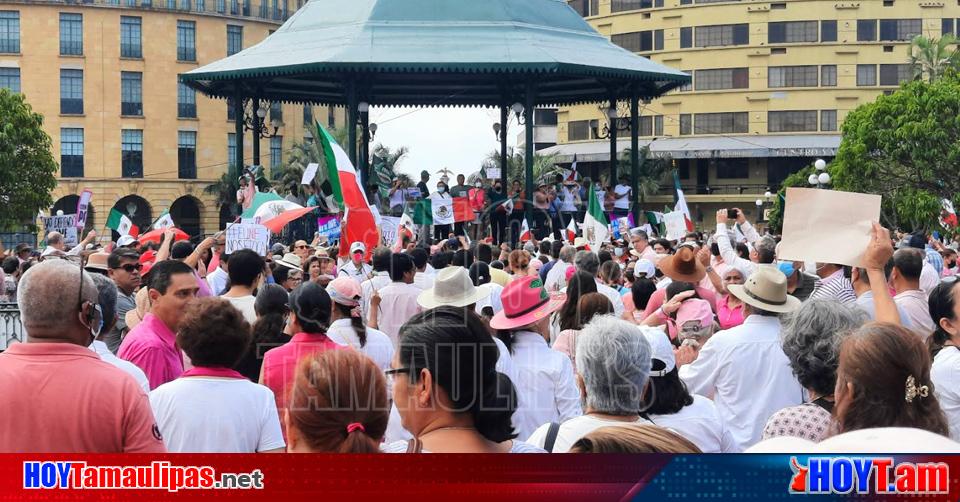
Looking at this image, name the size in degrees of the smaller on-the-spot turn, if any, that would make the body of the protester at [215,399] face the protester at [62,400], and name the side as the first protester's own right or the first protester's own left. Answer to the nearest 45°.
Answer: approximately 135° to the first protester's own left

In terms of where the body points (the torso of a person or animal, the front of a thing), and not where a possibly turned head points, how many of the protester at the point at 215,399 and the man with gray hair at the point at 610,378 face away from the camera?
2

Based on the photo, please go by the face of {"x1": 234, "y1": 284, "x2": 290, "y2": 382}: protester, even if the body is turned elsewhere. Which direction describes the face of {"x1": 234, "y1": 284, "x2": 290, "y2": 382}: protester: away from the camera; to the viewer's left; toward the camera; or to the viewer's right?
away from the camera

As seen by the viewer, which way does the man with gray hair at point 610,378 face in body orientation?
away from the camera

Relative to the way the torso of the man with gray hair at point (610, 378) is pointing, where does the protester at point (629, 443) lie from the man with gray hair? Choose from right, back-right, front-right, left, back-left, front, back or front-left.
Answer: back

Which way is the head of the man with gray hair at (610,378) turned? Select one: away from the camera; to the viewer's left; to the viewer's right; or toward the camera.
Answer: away from the camera

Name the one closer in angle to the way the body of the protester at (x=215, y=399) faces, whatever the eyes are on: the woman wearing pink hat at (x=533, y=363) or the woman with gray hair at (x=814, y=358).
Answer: the woman wearing pink hat

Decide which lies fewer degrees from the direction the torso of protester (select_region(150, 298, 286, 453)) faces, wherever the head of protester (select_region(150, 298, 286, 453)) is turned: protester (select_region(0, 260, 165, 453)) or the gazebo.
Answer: the gazebo

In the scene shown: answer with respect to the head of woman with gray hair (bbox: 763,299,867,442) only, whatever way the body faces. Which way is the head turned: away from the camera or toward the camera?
away from the camera

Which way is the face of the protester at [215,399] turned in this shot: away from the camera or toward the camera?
away from the camera

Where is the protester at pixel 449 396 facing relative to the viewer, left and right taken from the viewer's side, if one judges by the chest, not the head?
facing away from the viewer and to the left of the viewer

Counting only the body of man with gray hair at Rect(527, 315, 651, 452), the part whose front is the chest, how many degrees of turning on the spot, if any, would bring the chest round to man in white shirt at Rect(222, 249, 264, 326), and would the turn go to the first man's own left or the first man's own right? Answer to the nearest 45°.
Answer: approximately 45° to the first man's own left

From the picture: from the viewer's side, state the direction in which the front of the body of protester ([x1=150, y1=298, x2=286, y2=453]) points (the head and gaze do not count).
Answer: away from the camera

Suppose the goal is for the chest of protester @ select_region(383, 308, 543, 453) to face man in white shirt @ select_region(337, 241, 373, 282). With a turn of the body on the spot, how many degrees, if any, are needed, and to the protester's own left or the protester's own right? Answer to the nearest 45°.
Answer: approximately 45° to the protester's own right
